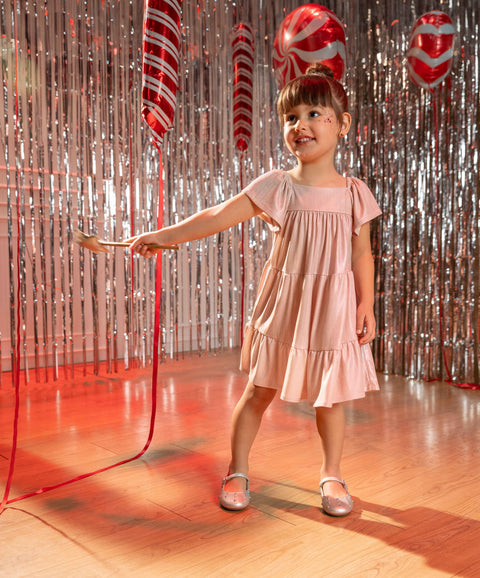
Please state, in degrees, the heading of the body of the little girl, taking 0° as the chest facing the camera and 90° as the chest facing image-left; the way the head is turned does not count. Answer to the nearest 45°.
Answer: approximately 0°

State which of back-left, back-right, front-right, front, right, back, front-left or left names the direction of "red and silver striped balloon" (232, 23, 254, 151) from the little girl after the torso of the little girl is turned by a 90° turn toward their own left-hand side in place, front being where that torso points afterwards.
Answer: left

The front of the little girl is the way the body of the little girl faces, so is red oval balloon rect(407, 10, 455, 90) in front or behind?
behind
